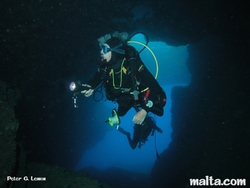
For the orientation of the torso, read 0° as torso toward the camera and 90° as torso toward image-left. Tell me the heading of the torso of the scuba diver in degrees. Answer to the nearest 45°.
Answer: approximately 45°

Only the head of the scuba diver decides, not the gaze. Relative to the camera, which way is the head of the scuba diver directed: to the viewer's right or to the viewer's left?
to the viewer's left
